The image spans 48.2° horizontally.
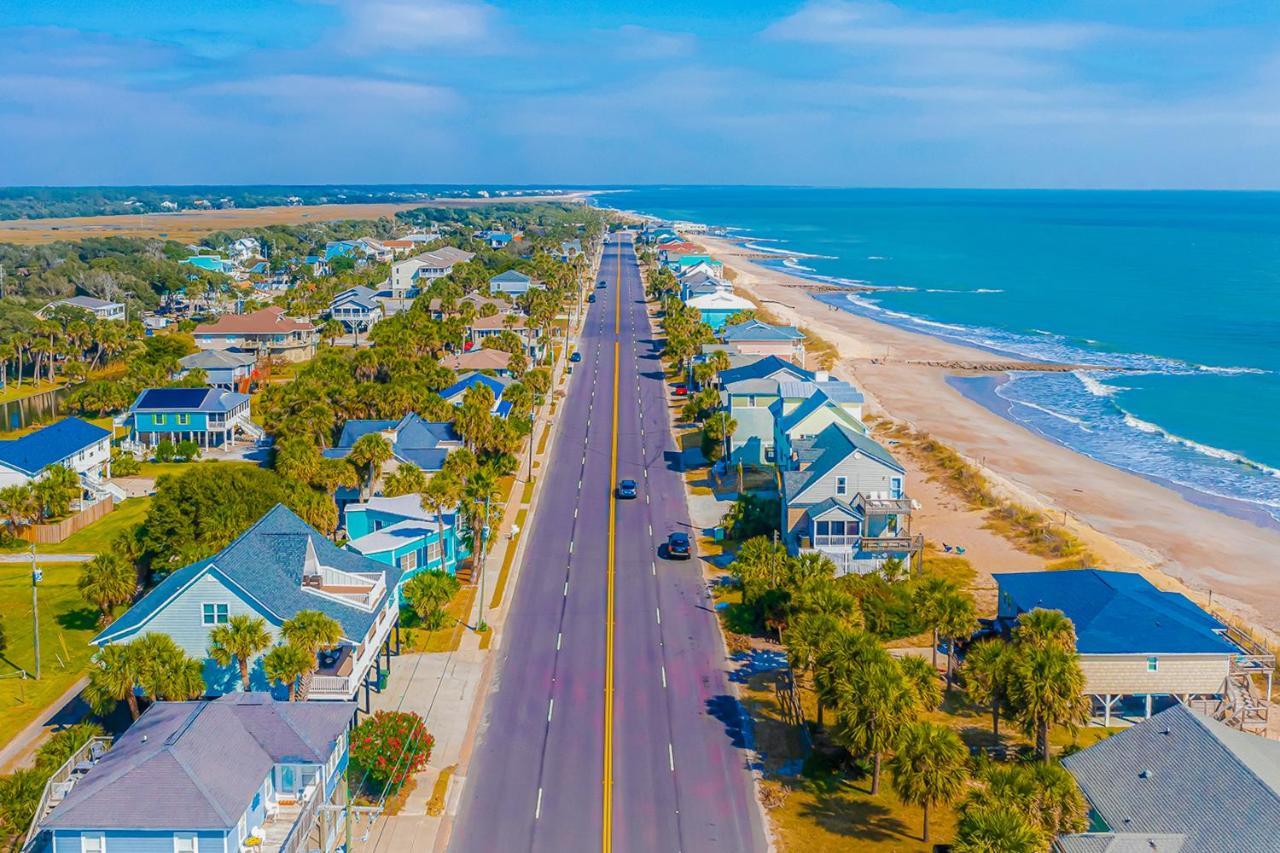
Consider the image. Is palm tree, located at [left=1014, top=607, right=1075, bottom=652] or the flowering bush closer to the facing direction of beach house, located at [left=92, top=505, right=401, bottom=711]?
the palm tree

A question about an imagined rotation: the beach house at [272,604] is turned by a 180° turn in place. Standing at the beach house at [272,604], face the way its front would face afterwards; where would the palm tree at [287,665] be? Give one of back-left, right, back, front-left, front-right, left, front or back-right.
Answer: left

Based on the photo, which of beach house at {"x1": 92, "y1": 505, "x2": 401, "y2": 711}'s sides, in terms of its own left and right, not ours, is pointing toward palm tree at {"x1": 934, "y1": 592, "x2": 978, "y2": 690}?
front

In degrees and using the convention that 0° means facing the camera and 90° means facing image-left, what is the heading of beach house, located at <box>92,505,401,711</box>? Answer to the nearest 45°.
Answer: approximately 270°

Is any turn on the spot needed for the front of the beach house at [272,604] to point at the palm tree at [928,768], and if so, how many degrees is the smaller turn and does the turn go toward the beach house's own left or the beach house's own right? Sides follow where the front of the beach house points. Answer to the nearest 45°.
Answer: approximately 45° to the beach house's own right

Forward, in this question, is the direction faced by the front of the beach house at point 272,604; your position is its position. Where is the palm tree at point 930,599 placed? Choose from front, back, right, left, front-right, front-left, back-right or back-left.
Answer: front

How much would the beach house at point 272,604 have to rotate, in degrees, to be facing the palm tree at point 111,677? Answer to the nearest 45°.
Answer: approximately 135° to its right

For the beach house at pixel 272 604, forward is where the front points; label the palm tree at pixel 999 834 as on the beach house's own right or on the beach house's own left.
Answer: on the beach house's own right

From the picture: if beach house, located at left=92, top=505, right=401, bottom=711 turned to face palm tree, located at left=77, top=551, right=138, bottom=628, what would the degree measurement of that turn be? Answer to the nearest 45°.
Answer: approximately 135° to its left

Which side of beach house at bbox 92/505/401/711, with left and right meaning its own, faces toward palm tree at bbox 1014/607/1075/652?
front

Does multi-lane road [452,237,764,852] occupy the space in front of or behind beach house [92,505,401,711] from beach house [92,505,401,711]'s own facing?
in front

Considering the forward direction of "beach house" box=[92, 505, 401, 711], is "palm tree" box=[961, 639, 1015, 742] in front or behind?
in front
